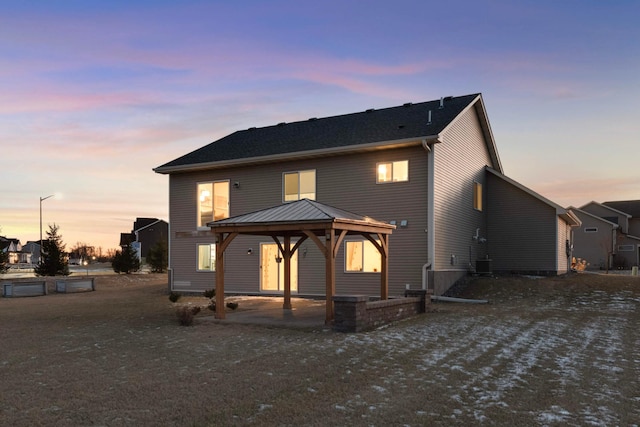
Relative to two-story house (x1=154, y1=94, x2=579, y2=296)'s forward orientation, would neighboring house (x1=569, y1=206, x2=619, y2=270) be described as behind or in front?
in front

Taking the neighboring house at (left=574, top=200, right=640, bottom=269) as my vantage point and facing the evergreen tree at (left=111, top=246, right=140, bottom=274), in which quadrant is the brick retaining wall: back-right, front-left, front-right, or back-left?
front-left

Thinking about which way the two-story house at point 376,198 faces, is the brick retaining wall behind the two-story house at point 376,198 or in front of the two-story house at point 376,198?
behind

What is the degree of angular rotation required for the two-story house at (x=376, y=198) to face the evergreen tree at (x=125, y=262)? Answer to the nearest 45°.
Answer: approximately 90° to its left

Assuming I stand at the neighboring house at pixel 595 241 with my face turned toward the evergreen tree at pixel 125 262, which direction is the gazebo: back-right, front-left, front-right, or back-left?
front-left

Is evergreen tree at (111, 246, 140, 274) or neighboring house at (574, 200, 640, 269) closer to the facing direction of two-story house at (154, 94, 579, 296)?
the neighboring house

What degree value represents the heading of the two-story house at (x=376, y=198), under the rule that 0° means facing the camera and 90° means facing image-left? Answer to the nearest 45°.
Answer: approximately 225°

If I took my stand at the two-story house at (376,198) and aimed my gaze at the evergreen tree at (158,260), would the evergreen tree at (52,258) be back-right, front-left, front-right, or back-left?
front-left

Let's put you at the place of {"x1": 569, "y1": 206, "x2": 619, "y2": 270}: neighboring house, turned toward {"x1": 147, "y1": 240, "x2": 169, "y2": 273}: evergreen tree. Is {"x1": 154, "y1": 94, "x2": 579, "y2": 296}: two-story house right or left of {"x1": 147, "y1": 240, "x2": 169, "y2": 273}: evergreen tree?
left

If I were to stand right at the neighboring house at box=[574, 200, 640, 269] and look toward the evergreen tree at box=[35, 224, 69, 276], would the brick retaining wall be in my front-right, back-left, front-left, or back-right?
front-left
